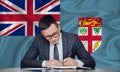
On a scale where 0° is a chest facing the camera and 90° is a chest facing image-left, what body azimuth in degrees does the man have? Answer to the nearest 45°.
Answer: approximately 0°
